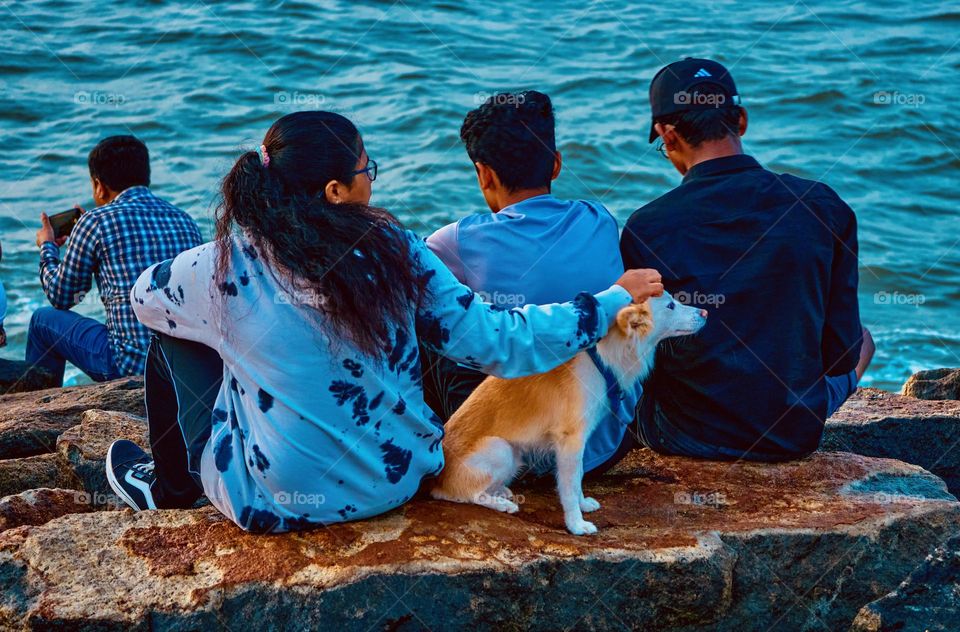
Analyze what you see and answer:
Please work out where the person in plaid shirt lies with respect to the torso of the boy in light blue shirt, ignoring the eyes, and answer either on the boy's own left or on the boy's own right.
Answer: on the boy's own left

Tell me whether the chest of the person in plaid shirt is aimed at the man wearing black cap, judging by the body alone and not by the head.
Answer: no

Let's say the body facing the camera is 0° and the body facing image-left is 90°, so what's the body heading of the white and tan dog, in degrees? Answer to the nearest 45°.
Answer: approximately 270°

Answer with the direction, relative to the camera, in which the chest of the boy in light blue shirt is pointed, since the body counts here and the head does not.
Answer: away from the camera

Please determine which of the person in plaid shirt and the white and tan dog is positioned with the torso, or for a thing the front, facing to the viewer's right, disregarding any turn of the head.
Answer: the white and tan dog

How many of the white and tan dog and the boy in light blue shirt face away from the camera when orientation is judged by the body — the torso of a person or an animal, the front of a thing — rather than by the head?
1

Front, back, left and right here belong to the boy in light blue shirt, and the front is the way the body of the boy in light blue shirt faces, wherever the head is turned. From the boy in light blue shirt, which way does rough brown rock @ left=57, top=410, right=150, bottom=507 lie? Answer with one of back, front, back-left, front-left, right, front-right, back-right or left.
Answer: left

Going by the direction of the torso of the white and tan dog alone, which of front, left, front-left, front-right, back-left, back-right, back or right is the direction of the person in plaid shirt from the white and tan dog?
back-left

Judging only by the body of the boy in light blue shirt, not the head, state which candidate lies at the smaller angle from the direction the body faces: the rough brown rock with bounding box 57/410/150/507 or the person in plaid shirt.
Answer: the person in plaid shirt

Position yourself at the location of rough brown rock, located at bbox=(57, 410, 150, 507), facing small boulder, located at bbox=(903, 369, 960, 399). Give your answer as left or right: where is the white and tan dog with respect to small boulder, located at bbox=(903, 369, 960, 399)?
right

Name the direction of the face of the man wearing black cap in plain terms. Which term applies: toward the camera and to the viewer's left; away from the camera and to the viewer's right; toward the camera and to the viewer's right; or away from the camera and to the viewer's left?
away from the camera and to the viewer's left

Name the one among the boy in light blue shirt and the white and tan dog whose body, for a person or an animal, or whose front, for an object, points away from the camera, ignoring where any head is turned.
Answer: the boy in light blue shirt

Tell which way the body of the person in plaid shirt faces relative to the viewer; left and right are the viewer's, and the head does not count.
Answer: facing away from the viewer and to the left of the viewer

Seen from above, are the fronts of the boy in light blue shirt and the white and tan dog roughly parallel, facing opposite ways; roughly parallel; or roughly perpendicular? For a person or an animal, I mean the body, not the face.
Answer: roughly perpendicular

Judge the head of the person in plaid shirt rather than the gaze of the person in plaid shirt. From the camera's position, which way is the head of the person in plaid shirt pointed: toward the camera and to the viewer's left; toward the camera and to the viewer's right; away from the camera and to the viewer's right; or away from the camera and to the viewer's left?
away from the camera and to the viewer's left

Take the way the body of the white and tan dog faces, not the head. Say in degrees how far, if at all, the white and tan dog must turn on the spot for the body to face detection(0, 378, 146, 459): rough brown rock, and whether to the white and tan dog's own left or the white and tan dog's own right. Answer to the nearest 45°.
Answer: approximately 135° to the white and tan dog's own left
